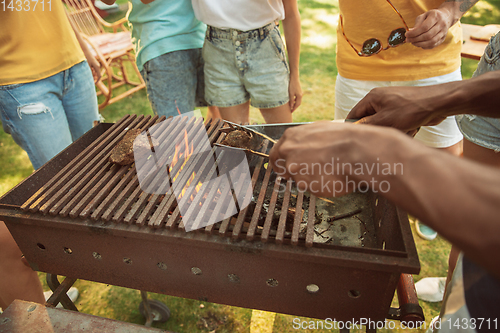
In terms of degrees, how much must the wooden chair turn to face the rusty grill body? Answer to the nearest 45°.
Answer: approximately 45° to its right

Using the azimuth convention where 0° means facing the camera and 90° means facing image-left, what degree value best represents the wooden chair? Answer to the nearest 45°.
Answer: approximately 315°

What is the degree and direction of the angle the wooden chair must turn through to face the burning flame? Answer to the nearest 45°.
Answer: approximately 45° to its right
